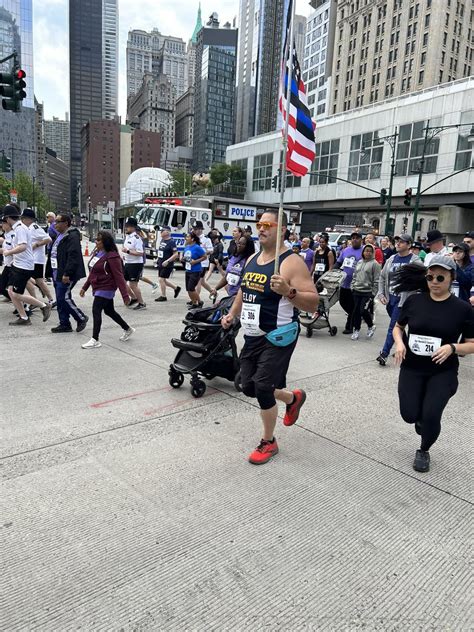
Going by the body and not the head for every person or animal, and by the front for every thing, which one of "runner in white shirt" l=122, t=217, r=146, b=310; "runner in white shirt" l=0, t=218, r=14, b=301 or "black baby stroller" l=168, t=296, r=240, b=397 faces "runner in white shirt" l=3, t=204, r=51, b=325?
"runner in white shirt" l=122, t=217, r=146, b=310

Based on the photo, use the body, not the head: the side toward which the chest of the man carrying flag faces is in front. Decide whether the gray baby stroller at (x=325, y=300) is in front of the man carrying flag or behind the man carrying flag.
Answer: behind

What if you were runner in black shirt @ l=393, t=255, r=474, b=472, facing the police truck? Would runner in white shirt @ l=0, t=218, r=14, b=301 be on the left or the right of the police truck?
left

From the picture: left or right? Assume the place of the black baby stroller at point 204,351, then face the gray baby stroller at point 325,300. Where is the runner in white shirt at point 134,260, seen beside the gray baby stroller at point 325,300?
left

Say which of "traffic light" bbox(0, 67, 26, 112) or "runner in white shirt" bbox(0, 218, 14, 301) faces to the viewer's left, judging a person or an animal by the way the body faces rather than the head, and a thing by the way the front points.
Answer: the runner in white shirt

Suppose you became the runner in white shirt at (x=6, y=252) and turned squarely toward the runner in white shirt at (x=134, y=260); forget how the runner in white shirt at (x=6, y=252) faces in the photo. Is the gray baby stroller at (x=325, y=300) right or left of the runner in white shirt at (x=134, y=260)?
right
